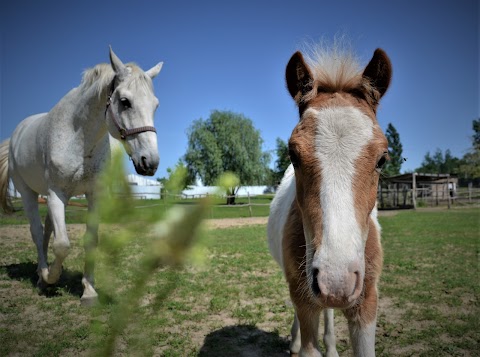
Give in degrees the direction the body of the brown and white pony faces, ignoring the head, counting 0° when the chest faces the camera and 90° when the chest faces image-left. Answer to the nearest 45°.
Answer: approximately 0°

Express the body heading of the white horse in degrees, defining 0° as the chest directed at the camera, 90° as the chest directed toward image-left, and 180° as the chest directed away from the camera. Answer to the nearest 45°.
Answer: approximately 315°

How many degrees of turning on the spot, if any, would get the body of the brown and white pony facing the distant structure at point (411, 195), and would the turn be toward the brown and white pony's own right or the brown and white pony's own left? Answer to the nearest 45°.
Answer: approximately 180°
